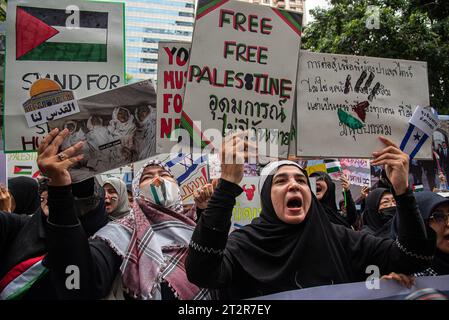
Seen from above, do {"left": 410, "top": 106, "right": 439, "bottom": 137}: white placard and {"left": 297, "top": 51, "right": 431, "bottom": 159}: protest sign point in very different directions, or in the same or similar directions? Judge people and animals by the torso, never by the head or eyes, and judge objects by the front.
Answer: same or similar directions

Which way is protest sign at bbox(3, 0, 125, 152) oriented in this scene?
toward the camera

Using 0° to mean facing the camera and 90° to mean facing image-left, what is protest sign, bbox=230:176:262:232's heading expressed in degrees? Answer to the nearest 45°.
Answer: approximately 0°

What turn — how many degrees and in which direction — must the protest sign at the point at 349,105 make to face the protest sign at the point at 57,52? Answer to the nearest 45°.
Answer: approximately 90° to its right

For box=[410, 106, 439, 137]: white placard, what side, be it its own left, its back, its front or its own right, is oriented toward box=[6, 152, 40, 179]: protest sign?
right

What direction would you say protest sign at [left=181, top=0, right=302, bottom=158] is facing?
toward the camera

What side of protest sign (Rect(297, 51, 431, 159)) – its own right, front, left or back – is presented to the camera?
front

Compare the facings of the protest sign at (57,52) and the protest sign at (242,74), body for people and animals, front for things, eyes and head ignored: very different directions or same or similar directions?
same or similar directions

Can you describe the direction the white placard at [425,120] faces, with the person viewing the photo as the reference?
facing the viewer
